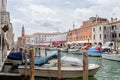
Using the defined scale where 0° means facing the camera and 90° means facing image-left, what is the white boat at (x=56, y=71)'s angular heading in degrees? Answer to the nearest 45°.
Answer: approximately 270°
